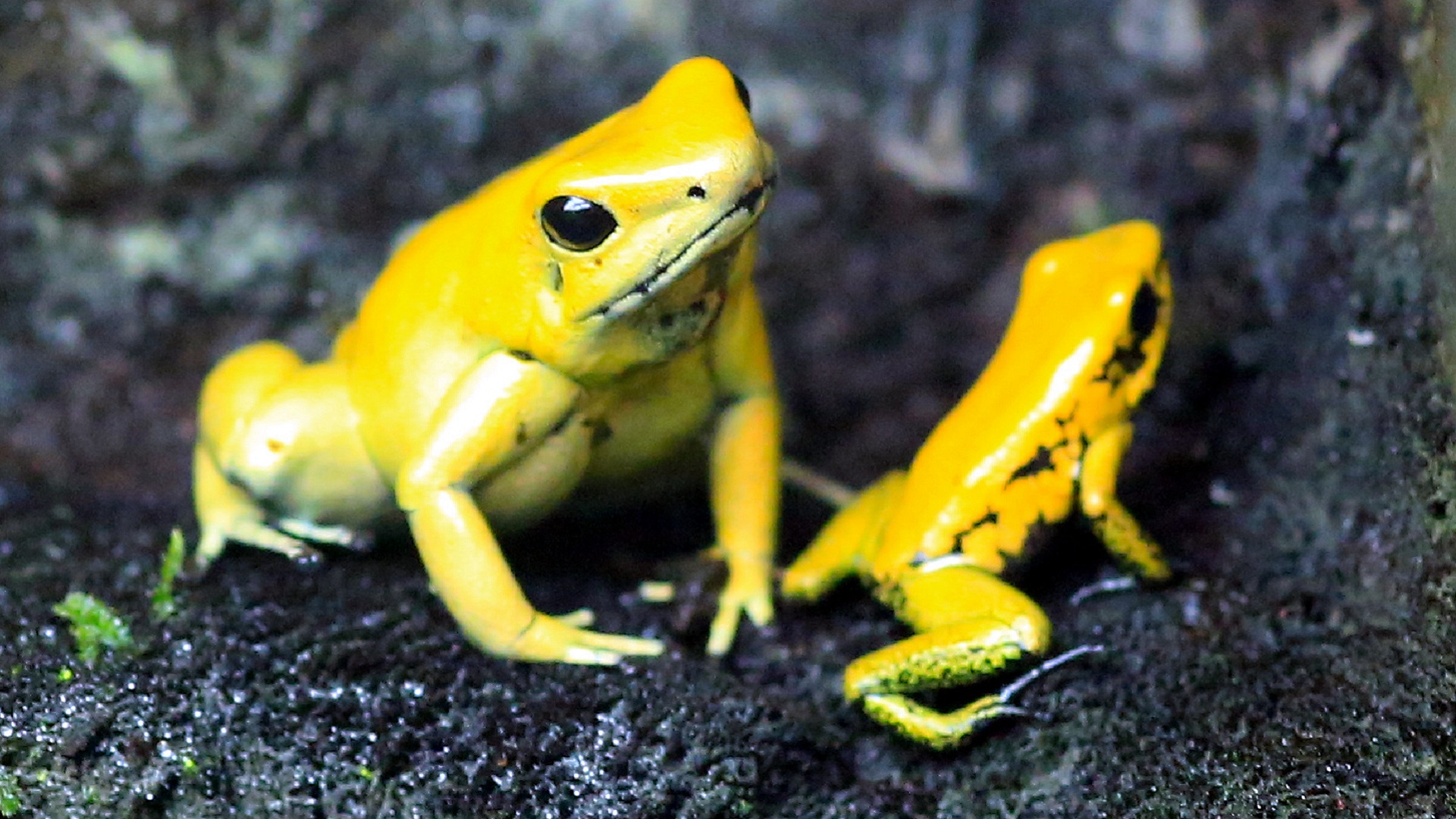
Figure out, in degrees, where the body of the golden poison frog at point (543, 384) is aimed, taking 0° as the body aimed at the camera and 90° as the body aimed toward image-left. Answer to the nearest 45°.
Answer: approximately 315°

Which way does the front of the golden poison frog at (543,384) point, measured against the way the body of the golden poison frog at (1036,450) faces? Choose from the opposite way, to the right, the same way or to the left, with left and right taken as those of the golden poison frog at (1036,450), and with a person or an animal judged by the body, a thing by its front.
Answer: to the right

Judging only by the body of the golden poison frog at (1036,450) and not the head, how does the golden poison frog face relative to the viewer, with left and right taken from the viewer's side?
facing away from the viewer and to the right of the viewer

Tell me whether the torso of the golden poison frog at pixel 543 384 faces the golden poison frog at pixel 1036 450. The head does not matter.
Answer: no

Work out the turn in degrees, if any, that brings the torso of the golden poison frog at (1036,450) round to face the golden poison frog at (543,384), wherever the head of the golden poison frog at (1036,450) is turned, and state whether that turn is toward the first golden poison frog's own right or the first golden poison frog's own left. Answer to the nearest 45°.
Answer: approximately 180°

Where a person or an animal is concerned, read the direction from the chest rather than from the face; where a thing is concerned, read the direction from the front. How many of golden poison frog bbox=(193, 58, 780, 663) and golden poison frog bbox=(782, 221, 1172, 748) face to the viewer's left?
0
